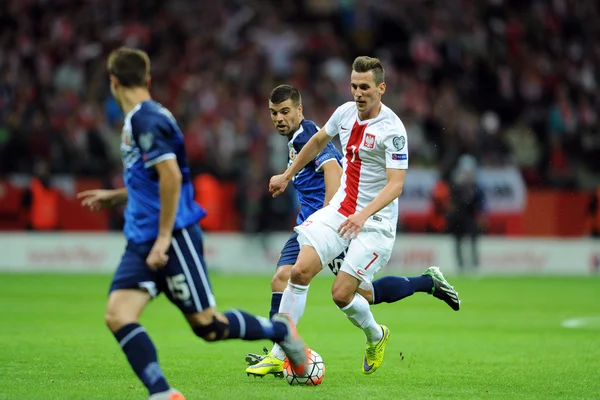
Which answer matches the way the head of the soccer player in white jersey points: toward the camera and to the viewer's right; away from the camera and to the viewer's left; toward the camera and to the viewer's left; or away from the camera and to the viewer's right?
toward the camera and to the viewer's left

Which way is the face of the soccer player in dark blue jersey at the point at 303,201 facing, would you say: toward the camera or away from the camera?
toward the camera

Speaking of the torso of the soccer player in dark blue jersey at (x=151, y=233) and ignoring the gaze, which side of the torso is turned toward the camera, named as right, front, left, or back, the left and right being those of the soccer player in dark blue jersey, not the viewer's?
left

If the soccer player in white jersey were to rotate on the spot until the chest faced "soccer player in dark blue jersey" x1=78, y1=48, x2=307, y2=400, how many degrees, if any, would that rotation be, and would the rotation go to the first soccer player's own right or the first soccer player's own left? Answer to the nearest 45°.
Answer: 0° — they already face them

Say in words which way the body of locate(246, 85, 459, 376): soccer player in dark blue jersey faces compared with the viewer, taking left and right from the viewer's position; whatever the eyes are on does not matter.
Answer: facing the viewer and to the left of the viewer
